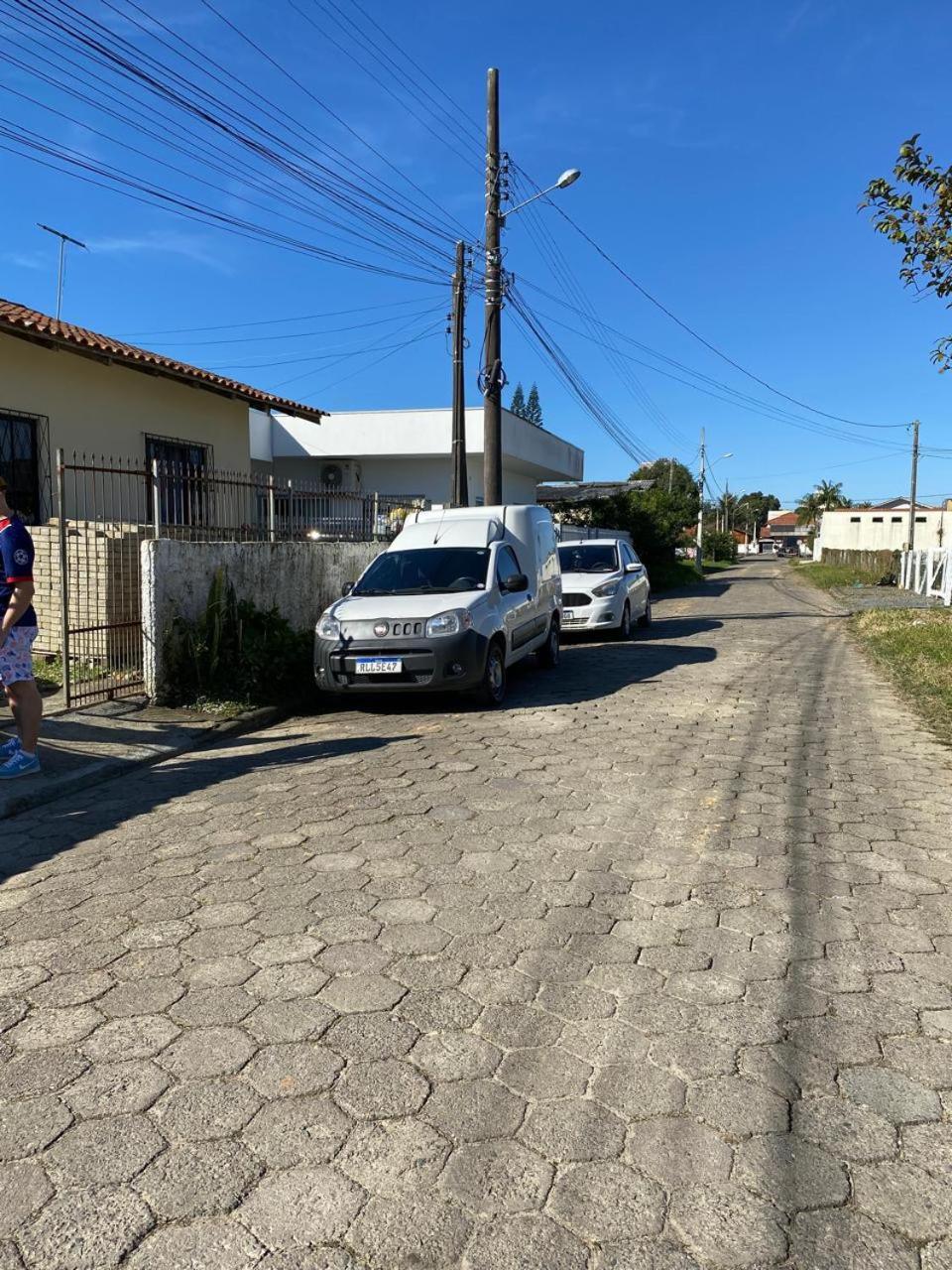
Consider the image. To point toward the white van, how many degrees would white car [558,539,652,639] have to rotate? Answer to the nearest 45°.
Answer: approximately 45° to its left

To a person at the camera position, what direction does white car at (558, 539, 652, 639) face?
facing the viewer and to the left of the viewer

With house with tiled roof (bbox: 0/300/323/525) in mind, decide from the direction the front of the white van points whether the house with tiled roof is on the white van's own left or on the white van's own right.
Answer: on the white van's own right

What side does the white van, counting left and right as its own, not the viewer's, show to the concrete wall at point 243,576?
right

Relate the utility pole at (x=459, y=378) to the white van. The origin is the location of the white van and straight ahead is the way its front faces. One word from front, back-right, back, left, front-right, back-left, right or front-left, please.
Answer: back-right

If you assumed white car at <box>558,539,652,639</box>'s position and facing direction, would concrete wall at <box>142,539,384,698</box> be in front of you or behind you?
in front

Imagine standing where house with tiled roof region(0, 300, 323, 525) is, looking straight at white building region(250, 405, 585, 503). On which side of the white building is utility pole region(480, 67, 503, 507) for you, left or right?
right

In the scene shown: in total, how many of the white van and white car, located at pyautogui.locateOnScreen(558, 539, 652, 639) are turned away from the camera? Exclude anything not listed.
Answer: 0

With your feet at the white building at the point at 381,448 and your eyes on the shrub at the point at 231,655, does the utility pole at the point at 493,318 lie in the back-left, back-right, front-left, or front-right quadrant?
front-left

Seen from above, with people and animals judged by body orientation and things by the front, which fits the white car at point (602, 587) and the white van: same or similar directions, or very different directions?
same or similar directions

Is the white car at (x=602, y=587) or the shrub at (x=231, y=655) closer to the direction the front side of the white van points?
the shrub

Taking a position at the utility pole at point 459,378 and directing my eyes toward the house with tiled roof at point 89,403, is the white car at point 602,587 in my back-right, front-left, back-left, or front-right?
front-left

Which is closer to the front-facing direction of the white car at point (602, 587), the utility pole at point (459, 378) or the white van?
the white van

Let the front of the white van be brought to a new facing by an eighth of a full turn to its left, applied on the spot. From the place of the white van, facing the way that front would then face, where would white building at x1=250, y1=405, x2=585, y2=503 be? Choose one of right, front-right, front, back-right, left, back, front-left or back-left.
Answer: back

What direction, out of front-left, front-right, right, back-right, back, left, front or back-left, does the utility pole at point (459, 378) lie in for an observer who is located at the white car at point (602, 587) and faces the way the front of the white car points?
right
